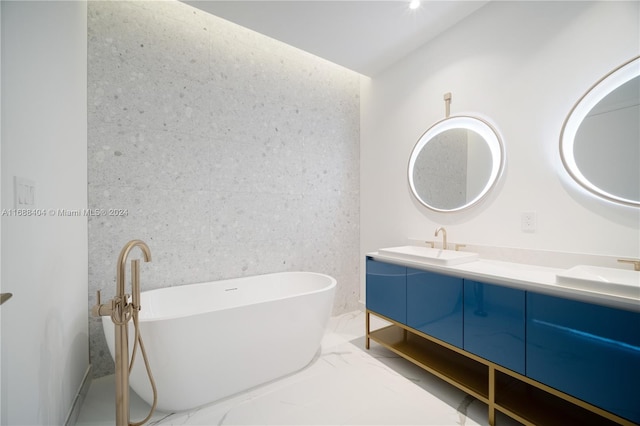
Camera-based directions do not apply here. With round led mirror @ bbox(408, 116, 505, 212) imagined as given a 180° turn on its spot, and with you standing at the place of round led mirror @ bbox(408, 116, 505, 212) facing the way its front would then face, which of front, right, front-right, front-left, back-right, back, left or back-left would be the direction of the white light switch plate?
back

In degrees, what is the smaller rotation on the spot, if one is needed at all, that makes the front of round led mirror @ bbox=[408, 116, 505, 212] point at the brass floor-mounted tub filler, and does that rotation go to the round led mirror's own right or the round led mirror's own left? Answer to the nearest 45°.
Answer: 0° — it already faces it

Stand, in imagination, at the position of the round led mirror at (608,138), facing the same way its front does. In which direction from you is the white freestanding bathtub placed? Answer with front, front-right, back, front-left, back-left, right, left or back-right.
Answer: front

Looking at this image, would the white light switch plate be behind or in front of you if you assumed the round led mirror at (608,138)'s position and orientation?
in front

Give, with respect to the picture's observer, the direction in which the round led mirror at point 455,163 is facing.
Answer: facing the viewer and to the left of the viewer

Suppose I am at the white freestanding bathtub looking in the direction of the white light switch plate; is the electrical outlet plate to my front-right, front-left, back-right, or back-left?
back-left

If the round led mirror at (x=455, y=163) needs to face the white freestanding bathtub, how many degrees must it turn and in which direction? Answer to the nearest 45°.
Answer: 0° — it already faces it

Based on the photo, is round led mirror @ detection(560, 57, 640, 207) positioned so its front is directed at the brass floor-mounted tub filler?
yes
